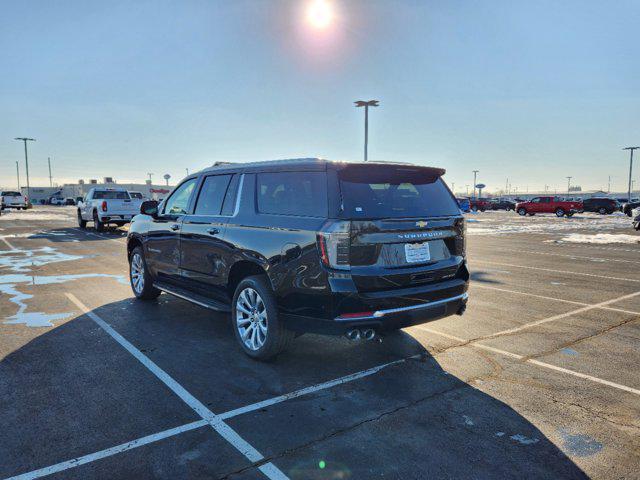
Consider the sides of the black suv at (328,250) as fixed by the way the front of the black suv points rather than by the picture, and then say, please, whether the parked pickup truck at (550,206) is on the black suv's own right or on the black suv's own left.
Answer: on the black suv's own right

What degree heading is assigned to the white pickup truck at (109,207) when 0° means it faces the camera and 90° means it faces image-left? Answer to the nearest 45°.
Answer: approximately 135°

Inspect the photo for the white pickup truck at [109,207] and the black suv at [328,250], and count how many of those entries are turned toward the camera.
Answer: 0

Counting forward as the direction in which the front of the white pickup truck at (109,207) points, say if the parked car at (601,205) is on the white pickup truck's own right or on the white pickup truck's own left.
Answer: on the white pickup truck's own right

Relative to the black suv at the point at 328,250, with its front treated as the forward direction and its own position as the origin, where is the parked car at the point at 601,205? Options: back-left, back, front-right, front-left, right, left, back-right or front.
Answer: right

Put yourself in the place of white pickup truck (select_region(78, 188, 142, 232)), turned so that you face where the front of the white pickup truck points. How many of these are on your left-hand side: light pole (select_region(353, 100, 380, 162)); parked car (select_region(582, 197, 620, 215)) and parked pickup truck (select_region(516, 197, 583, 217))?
0

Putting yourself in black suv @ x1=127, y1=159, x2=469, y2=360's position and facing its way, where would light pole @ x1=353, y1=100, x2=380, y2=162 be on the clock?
The light pole is roughly at 2 o'clock from the black suv.

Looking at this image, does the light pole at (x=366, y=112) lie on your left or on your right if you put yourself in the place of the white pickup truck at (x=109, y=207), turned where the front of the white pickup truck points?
on your right

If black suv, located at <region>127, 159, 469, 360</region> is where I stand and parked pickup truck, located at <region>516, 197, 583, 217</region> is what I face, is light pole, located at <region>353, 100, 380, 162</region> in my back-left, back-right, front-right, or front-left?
front-left

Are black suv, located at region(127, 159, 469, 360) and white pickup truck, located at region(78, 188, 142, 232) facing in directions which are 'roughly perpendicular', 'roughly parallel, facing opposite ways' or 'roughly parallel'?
roughly parallel

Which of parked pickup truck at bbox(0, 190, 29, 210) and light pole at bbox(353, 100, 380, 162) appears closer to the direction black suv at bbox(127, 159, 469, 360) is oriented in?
the parked pickup truck

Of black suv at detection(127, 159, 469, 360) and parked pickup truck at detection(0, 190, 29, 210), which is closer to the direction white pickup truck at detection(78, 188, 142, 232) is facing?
the parked pickup truck

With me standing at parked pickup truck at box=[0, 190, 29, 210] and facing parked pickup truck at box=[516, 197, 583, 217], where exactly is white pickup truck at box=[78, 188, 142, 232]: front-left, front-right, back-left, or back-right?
front-right

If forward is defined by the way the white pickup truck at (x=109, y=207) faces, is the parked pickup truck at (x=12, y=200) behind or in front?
in front

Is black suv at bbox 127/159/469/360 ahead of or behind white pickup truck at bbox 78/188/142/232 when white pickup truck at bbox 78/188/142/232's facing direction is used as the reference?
behind

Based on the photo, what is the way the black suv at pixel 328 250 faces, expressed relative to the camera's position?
facing away from the viewer and to the left of the viewer
